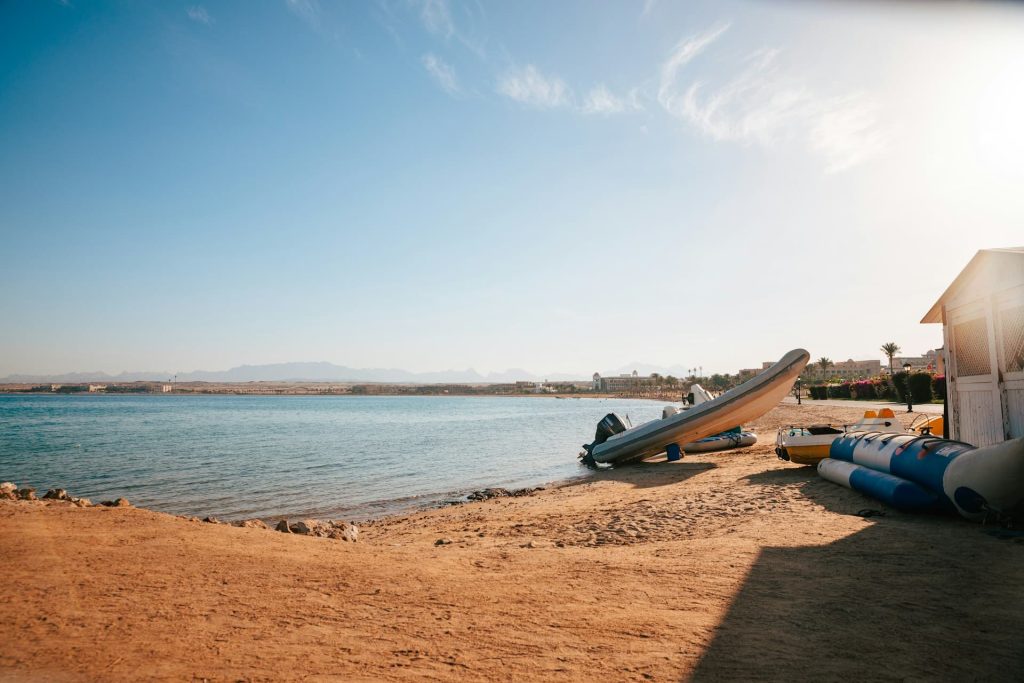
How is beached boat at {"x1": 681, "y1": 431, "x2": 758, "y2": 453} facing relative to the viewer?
to the viewer's right

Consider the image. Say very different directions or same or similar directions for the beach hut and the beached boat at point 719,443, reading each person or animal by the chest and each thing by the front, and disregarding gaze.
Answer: very different directions

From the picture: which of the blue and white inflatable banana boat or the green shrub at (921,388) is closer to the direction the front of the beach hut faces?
the blue and white inflatable banana boat

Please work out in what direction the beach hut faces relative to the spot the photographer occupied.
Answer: facing the viewer and to the left of the viewer

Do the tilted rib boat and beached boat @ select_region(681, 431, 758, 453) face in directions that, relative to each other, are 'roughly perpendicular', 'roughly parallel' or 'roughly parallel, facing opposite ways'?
roughly parallel

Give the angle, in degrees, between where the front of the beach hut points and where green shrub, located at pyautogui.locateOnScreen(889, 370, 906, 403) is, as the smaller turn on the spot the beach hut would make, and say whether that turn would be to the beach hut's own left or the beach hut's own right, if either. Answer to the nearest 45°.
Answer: approximately 135° to the beach hut's own right

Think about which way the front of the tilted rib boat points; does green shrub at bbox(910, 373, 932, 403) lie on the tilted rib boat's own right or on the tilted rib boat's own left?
on the tilted rib boat's own left

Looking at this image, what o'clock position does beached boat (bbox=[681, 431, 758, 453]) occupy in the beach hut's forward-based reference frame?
The beached boat is roughly at 3 o'clock from the beach hut.

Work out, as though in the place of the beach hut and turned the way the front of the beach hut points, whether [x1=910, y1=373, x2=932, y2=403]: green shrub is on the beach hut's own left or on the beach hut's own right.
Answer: on the beach hut's own right

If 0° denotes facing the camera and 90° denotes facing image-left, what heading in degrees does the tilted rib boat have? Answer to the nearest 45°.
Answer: approximately 270°

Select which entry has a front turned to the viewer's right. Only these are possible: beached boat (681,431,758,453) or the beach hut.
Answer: the beached boat

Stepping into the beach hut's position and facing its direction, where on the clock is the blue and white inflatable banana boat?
The blue and white inflatable banana boat is roughly at 11 o'clock from the beach hut.

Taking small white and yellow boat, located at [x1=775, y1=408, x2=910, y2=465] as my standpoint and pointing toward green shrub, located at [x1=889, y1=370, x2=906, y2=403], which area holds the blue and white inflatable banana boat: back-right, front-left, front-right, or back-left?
back-right
